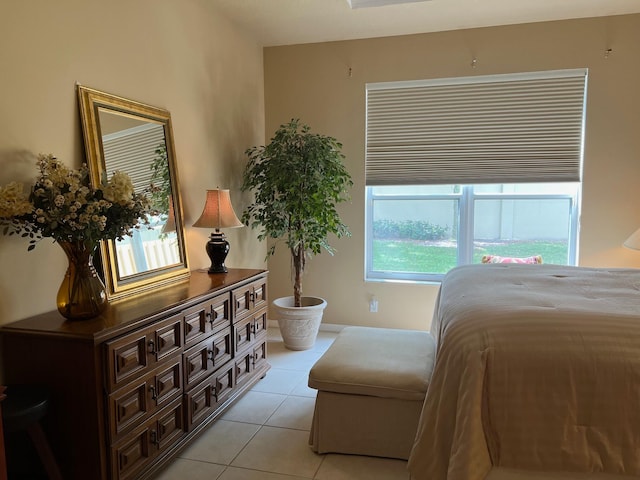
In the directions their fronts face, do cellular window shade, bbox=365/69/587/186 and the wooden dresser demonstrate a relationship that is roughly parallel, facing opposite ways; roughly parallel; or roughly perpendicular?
roughly perpendicular

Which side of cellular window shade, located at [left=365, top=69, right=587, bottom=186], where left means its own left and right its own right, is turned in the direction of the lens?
front

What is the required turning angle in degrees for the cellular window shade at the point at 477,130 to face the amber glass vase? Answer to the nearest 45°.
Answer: approximately 45° to its right

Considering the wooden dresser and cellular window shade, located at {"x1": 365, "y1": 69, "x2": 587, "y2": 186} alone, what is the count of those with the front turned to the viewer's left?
0

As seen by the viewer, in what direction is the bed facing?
to the viewer's left

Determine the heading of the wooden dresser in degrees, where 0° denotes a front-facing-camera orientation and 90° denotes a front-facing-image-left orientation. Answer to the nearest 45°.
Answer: approximately 315°

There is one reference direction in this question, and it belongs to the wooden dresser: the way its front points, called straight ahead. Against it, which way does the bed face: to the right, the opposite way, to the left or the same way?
the opposite way

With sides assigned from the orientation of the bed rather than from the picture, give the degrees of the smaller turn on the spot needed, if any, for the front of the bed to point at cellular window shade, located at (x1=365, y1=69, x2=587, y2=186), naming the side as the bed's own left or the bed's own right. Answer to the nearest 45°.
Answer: approximately 90° to the bed's own right

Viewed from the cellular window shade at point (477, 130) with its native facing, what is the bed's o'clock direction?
The bed is roughly at 12 o'clock from the cellular window shade.

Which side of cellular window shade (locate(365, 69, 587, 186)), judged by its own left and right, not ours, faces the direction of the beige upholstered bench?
front

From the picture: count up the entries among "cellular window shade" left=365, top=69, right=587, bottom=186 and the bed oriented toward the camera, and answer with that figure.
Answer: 1

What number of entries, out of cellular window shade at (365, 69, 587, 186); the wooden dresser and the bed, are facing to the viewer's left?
1

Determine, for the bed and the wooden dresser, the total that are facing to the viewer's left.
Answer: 1

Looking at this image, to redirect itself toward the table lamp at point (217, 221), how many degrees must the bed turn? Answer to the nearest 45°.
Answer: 0° — it already faces it
